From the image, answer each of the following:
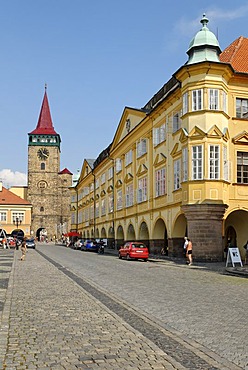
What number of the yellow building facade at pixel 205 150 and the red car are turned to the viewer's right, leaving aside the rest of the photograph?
0

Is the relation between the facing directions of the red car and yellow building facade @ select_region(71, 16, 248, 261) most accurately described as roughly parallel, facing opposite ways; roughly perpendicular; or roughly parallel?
roughly perpendicular
